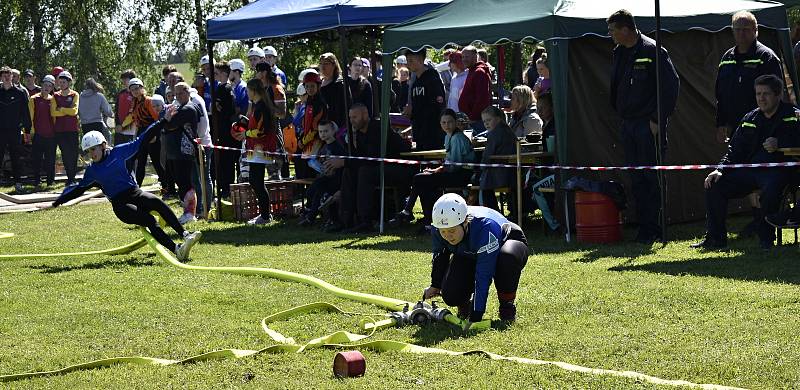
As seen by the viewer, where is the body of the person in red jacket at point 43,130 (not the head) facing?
toward the camera

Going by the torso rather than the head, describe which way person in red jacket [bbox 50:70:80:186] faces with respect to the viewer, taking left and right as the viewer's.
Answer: facing the viewer

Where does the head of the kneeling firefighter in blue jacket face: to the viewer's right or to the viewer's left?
to the viewer's left

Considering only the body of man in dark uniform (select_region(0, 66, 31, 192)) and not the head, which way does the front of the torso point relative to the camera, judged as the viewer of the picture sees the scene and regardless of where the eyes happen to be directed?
toward the camera

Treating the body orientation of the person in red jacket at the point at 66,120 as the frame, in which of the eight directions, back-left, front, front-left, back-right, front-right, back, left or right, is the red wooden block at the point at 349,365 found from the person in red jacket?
front

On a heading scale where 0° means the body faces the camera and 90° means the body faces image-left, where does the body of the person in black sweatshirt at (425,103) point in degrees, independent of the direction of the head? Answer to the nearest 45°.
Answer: approximately 45°

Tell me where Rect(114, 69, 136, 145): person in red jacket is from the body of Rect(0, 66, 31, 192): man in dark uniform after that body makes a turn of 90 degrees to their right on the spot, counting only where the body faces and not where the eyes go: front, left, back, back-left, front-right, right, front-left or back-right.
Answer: back-left

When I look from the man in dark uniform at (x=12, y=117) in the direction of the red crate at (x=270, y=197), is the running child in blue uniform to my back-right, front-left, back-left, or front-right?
front-right
